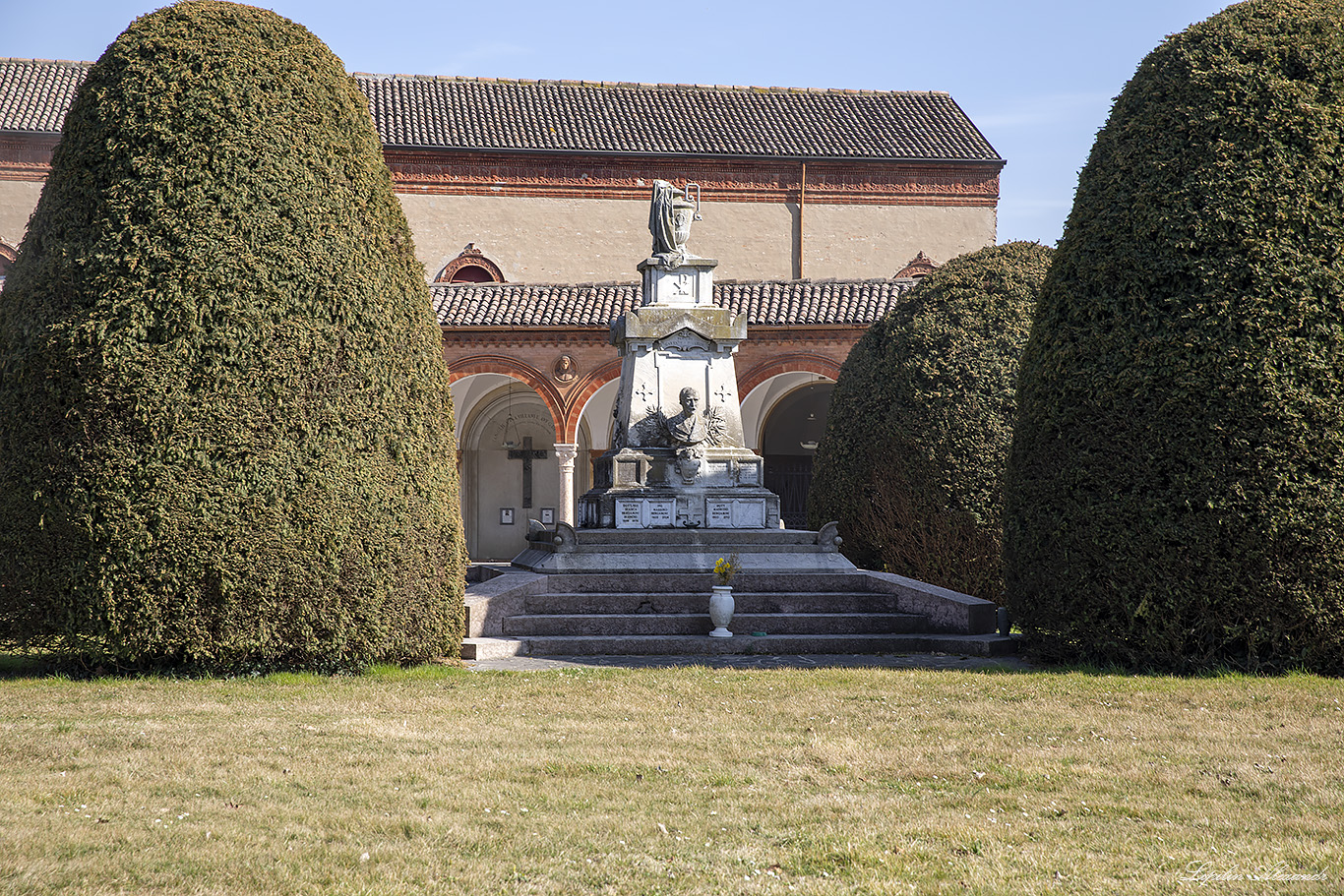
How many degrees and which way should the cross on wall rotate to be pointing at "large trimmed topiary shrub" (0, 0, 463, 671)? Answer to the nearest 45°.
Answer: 0° — it already faces it

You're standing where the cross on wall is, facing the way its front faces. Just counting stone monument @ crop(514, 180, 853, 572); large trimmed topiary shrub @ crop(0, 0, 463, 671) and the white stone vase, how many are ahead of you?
3

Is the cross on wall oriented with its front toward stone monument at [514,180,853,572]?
yes

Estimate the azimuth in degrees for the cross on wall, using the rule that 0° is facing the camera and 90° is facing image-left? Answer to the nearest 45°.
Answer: approximately 0°

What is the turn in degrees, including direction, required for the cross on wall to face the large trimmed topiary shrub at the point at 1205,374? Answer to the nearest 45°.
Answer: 0° — it already faces it

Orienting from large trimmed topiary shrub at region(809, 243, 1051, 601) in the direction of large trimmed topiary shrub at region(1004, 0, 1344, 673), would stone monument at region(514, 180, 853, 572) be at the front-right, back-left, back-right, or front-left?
back-right

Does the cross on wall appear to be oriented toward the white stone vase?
yes

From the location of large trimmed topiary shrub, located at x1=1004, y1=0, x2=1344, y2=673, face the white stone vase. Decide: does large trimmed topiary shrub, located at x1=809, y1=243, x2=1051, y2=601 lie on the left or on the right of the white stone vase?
right
